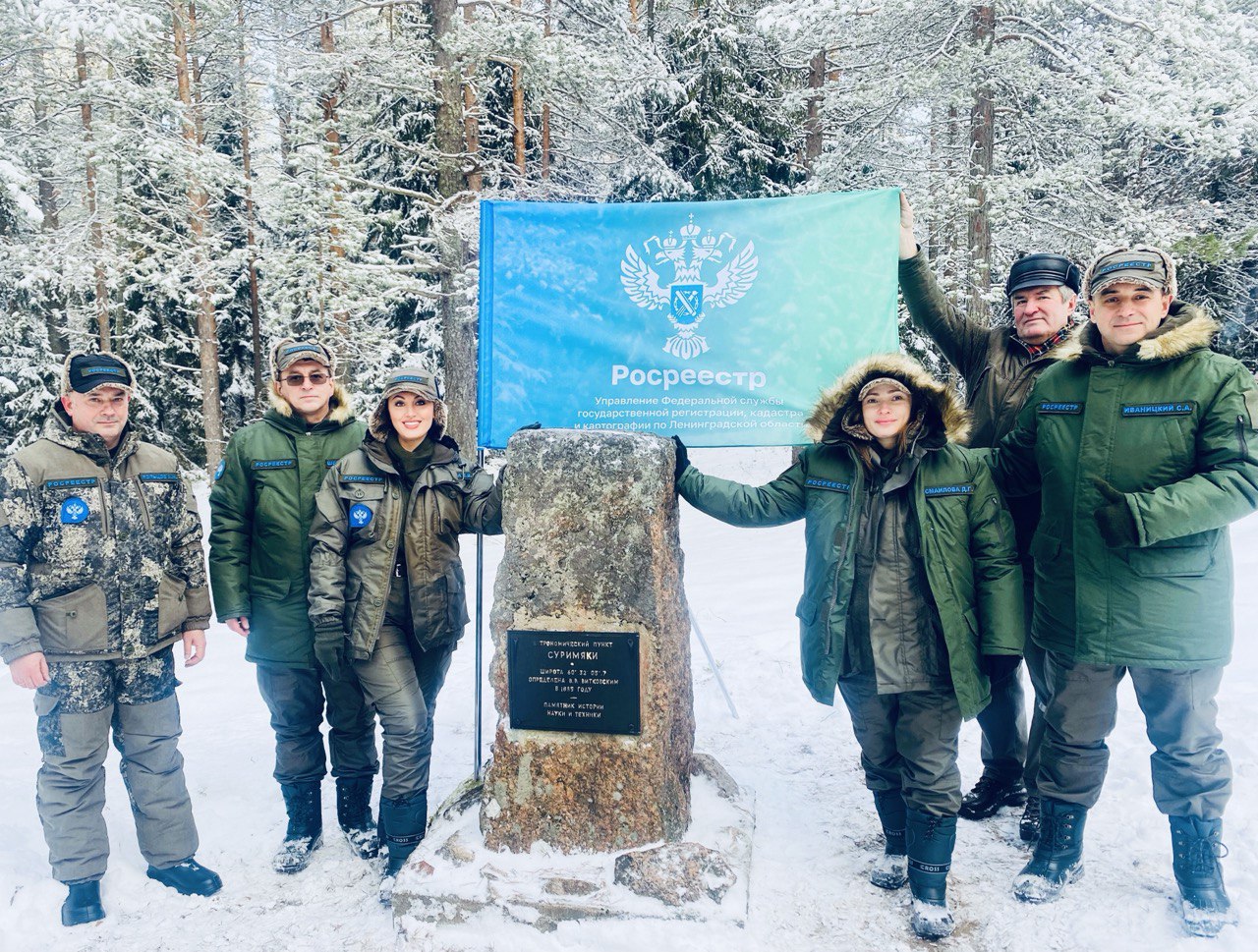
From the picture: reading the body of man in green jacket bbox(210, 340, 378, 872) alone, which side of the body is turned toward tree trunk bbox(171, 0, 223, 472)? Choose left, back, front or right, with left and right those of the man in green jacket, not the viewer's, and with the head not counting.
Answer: back

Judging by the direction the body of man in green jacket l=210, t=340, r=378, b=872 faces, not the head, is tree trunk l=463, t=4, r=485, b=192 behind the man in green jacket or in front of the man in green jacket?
behind

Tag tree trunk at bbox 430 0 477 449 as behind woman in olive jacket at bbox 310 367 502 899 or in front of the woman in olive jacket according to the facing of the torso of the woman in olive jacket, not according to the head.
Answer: behind

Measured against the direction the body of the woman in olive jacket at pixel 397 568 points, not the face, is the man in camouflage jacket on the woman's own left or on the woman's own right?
on the woman's own right

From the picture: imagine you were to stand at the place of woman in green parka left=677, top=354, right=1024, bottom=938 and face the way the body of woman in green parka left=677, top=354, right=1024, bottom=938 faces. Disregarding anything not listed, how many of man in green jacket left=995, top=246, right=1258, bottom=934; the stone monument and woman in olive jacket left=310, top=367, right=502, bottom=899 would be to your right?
2

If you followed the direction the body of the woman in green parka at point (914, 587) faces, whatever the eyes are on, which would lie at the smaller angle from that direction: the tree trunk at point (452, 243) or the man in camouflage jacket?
the man in camouflage jacket

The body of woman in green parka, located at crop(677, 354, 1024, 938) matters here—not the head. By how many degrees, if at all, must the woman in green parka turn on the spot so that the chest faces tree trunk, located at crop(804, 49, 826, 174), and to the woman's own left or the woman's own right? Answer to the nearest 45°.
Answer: approximately 180°

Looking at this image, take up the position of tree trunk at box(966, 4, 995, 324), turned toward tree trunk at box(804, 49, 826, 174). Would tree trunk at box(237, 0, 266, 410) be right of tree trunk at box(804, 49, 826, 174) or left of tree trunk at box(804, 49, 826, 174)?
left

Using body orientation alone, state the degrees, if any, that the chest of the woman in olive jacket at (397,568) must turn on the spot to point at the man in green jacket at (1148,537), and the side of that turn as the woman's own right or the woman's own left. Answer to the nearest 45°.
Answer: approximately 45° to the woman's own left
